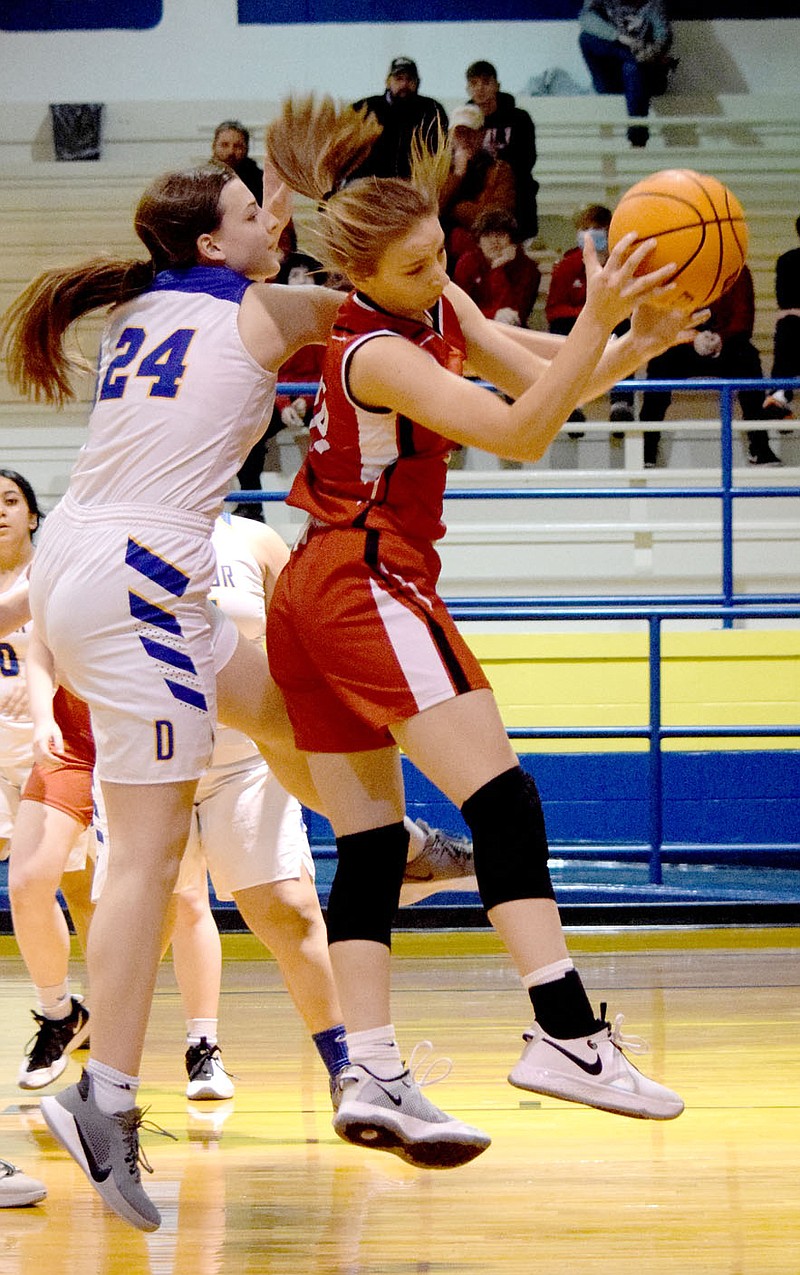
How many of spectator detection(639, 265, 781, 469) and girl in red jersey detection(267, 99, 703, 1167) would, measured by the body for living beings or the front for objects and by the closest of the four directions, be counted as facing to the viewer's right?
1

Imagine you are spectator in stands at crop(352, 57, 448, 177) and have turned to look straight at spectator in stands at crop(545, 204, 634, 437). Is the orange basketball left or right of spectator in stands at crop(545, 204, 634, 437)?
right

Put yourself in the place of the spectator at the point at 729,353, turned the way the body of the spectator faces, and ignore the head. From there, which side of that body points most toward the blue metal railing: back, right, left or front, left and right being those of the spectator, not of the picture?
front

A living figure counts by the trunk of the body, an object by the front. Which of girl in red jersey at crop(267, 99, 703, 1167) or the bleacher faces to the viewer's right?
the girl in red jersey

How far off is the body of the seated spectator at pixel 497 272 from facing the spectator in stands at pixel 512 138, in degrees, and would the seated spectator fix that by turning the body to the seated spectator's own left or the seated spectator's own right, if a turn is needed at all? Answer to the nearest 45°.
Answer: approximately 180°

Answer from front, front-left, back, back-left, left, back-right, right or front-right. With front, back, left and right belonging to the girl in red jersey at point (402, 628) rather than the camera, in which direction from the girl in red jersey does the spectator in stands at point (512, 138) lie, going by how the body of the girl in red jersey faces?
left

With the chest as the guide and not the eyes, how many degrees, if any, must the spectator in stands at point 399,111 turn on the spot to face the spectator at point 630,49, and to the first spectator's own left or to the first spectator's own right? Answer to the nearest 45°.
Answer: approximately 135° to the first spectator's own left

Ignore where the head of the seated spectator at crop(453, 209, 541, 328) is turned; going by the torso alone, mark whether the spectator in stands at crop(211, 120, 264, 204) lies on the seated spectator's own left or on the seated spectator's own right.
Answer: on the seated spectator's own right

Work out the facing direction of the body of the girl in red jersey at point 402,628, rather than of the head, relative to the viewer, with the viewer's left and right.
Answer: facing to the right of the viewer

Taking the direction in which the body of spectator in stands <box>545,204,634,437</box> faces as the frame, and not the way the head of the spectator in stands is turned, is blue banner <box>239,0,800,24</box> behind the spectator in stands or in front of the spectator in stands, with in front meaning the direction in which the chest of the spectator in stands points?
behind

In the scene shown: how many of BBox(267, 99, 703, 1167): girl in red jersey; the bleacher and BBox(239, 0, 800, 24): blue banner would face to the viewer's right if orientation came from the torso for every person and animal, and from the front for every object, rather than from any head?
1
